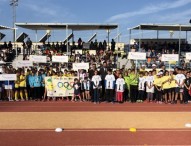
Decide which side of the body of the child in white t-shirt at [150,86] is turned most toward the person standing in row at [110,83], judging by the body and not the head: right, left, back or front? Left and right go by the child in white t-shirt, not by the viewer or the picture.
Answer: right

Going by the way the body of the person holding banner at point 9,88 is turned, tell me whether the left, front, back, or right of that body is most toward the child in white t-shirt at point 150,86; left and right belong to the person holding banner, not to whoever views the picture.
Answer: left

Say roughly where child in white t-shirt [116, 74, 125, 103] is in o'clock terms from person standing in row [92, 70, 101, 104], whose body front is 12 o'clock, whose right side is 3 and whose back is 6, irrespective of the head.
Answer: The child in white t-shirt is roughly at 9 o'clock from the person standing in row.

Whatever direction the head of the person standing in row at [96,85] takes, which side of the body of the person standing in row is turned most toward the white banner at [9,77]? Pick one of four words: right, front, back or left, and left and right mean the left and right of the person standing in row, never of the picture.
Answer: right

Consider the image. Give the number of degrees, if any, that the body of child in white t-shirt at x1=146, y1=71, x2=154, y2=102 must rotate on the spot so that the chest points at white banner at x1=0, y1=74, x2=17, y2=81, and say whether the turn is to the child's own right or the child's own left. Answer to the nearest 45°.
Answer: approximately 90° to the child's own right

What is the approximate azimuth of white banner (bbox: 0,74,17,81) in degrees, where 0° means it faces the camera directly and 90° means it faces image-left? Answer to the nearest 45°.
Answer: approximately 0°

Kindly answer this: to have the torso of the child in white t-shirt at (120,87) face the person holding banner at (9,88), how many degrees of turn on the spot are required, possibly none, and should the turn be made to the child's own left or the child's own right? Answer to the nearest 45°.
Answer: approximately 90° to the child's own right
